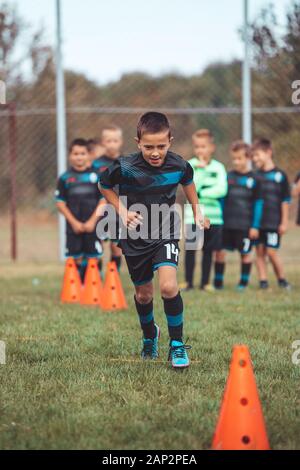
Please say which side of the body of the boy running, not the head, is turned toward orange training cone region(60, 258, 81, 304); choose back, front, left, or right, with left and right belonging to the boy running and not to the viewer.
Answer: back

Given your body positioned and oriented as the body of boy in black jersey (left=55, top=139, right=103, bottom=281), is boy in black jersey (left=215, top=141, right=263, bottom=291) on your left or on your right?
on your left

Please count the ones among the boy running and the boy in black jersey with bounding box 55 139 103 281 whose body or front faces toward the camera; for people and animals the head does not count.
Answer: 2

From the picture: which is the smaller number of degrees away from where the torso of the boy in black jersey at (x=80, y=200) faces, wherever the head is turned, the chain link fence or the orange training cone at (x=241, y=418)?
the orange training cone

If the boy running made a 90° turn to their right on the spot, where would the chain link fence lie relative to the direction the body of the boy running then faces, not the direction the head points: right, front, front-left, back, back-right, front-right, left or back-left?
right

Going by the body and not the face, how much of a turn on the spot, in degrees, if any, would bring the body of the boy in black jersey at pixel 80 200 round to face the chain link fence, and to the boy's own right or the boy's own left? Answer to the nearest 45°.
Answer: approximately 180°

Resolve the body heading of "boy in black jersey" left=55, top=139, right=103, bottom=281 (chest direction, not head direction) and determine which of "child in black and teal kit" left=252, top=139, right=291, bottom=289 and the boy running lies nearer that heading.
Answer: the boy running

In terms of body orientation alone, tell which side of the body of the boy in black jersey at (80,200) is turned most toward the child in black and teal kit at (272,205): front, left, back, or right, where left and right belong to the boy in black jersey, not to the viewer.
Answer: left

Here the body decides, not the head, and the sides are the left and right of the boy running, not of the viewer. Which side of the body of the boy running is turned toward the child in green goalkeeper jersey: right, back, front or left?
back

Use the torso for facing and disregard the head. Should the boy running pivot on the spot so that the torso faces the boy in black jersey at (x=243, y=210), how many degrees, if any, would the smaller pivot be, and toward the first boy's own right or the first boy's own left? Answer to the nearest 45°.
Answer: approximately 180°

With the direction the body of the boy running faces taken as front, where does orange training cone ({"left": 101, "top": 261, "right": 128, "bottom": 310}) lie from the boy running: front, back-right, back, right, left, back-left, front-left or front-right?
back

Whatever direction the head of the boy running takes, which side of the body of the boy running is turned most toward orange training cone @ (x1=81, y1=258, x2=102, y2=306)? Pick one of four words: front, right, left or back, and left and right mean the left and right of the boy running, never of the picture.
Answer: back
